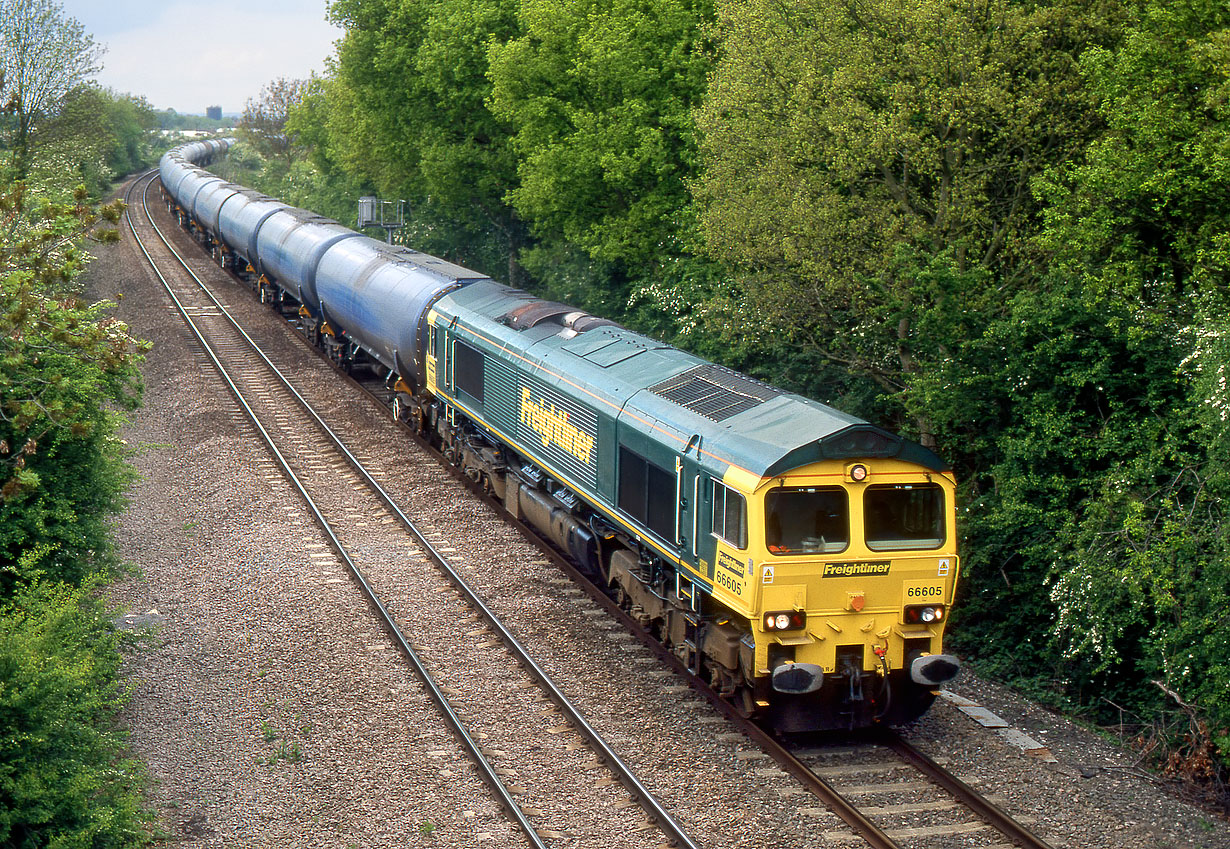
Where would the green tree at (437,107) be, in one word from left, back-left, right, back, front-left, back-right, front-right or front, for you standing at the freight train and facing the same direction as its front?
back-left

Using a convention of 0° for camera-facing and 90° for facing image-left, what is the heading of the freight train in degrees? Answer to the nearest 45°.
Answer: approximately 315°

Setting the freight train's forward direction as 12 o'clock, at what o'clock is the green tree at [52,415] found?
The green tree is roughly at 5 o'clock from the freight train.

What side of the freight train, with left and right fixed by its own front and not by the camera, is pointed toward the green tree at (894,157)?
left

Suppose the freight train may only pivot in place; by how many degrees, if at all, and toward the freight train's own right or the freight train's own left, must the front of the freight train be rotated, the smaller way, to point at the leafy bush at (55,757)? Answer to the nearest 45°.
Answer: approximately 90° to the freight train's own right
